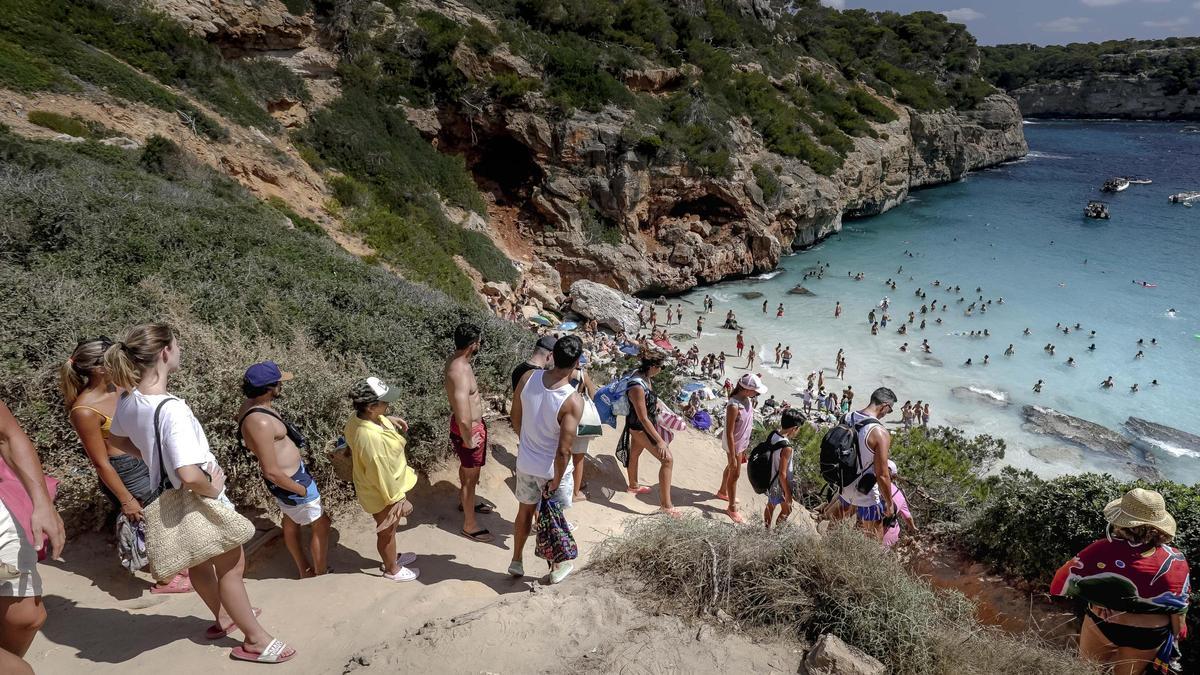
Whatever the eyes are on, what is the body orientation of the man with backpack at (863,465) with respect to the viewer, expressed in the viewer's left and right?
facing away from the viewer and to the right of the viewer

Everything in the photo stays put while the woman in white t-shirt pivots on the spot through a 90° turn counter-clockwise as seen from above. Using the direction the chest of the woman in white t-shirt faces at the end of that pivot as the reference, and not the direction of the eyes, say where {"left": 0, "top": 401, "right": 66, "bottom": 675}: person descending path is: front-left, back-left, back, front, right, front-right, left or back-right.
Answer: left

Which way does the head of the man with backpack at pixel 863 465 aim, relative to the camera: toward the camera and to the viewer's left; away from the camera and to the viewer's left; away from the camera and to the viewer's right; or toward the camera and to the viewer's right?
away from the camera and to the viewer's right

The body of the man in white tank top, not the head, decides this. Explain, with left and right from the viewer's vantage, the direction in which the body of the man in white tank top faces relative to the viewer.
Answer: facing away from the viewer and to the right of the viewer

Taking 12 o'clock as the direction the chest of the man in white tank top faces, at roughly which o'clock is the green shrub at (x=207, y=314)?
The green shrub is roughly at 9 o'clock from the man in white tank top.

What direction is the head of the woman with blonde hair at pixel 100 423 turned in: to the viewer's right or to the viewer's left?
to the viewer's right
